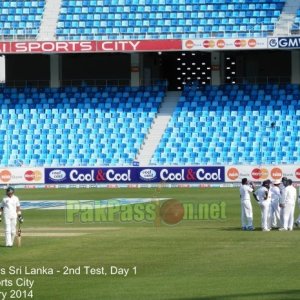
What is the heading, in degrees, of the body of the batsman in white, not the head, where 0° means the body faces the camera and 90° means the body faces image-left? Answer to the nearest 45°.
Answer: approximately 0°

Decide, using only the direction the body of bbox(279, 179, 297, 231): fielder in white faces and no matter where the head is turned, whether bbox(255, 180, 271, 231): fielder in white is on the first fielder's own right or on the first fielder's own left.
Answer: on the first fielder's own left

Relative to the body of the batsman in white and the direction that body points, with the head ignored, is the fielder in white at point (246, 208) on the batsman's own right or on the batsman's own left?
on the batsman's own left

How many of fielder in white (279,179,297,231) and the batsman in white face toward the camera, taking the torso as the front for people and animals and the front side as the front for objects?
1

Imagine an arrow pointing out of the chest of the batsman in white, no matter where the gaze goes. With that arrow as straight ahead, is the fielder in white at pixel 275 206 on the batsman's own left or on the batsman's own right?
on the batsman's own left

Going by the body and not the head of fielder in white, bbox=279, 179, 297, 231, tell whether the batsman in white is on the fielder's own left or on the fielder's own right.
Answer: on the fielder's own left

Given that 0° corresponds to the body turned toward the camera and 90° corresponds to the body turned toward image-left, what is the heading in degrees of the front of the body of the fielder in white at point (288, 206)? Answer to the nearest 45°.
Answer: approximately 135°
